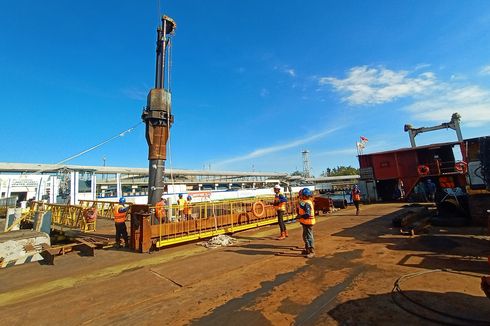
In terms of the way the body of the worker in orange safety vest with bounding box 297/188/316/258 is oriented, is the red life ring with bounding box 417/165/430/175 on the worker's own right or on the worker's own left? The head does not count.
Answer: on the worker's own right

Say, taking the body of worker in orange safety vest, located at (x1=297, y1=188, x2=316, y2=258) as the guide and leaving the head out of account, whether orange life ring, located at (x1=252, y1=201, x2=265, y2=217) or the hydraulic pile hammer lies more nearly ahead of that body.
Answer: the hydraulic pile hammer

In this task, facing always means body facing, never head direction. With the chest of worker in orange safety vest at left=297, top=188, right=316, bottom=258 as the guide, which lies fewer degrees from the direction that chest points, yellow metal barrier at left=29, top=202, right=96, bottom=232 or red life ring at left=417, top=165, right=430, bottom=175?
the yellow metal barrier

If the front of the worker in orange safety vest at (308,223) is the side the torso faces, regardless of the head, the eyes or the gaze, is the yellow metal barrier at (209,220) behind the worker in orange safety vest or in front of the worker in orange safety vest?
in front

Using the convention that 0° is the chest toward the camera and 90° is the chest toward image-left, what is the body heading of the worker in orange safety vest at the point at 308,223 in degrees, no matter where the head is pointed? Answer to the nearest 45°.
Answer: approximately 90°

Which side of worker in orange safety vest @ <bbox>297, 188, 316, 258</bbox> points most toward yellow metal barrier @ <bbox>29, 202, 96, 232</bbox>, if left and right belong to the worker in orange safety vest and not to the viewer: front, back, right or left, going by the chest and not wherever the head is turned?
front

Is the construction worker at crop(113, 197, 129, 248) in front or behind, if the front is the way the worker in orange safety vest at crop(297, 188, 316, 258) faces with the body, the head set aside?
in front

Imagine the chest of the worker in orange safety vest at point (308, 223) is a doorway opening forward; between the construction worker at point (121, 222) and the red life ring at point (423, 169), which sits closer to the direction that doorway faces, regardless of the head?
the construction worker

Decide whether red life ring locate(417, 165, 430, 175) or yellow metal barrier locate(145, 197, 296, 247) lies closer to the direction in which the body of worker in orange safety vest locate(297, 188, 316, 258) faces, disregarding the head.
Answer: the yellow metal barrier

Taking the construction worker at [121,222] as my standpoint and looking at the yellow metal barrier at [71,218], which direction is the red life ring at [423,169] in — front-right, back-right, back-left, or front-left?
back-right
